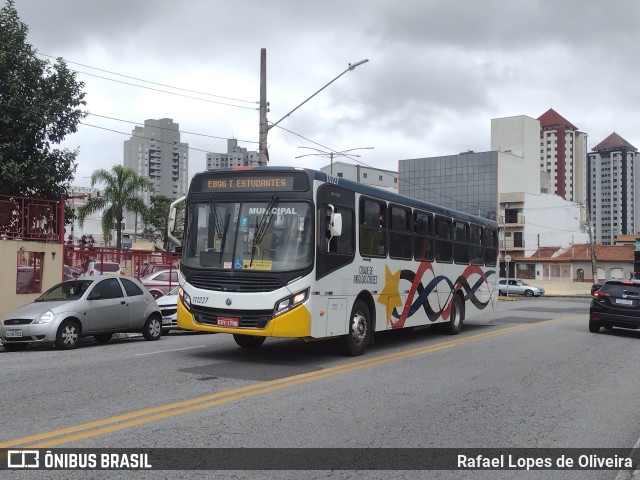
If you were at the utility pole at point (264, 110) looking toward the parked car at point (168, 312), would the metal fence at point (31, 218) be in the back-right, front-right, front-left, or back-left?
front-right

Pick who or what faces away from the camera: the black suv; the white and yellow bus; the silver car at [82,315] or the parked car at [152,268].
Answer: the black suv

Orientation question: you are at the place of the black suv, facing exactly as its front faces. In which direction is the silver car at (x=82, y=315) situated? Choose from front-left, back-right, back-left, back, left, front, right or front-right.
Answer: back-left

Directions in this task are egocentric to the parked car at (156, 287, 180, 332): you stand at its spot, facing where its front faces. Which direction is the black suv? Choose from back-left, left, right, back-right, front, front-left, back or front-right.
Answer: back-left

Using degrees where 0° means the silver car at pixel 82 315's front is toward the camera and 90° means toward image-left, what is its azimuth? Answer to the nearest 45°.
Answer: approximately 45°

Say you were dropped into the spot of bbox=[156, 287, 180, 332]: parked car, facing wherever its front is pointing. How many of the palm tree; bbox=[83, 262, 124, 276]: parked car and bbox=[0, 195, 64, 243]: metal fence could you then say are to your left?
0

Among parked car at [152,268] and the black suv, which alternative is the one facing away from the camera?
the black suv

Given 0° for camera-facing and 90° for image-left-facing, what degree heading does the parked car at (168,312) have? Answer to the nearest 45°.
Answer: approximately 45°

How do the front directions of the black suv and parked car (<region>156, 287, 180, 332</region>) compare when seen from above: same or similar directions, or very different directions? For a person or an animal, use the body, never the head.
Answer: very different directions

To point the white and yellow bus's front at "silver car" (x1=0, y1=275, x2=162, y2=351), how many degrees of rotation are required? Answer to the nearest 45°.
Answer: approximately 90° to its right

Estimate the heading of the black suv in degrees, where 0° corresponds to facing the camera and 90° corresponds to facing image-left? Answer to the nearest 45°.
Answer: approximately 180°

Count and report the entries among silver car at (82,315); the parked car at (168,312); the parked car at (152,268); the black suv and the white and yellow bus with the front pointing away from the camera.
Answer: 1

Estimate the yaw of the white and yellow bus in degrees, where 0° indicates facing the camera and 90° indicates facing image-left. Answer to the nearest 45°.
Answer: approximately 45°

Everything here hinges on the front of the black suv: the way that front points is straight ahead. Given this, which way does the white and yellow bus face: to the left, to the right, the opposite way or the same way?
the opposite way
